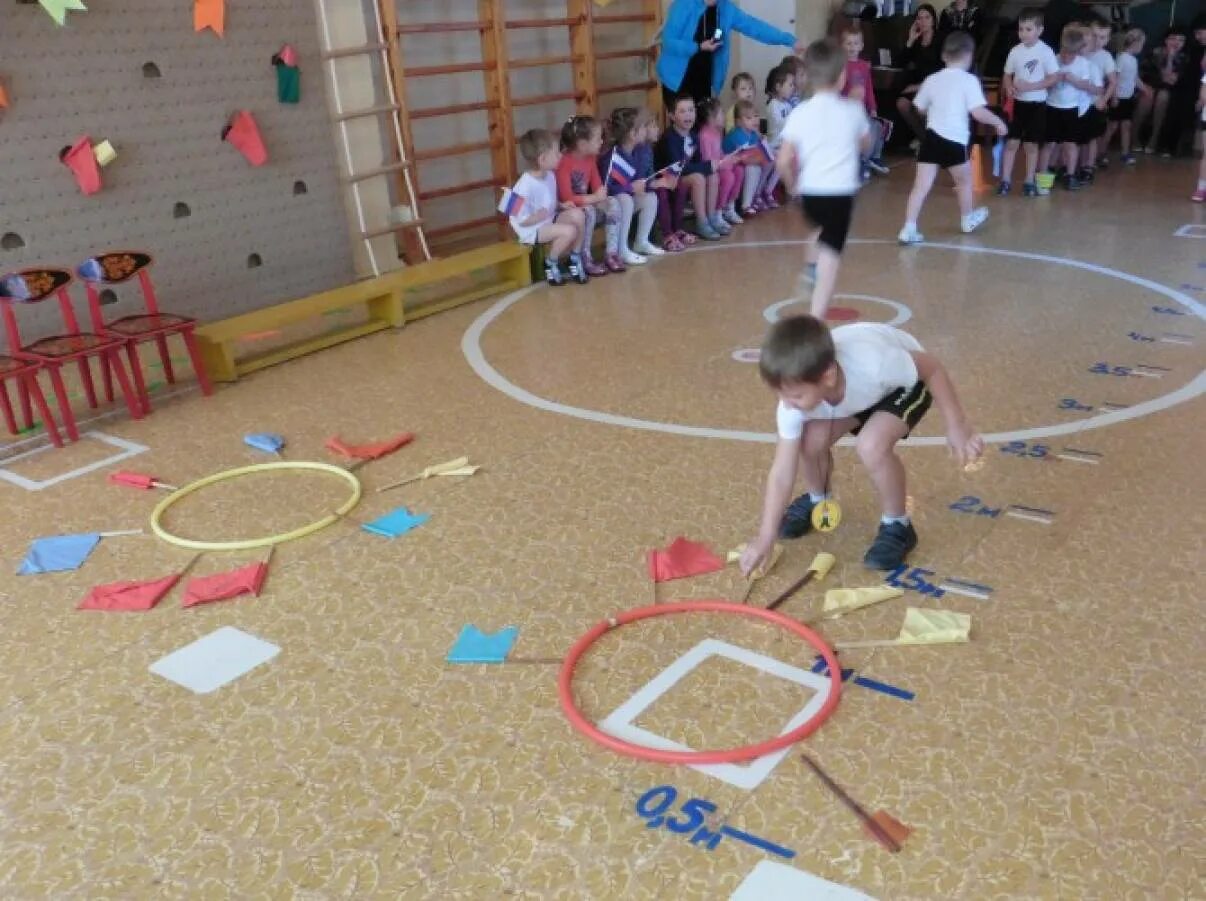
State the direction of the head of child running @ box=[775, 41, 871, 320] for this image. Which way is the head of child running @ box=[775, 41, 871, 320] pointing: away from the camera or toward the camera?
away from the camera

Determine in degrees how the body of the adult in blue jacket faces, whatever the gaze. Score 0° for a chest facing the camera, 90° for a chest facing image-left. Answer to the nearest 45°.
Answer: approximately 315°

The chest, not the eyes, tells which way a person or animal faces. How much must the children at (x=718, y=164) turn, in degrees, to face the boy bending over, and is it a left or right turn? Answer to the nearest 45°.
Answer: approximately 45° to their right

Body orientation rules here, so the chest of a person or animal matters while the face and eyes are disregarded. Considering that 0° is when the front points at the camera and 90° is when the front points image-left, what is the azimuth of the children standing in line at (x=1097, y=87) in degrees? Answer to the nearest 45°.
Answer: approximately 45°

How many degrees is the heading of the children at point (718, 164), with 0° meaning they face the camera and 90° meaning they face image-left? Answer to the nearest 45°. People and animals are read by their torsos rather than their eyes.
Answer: approximately 315°
